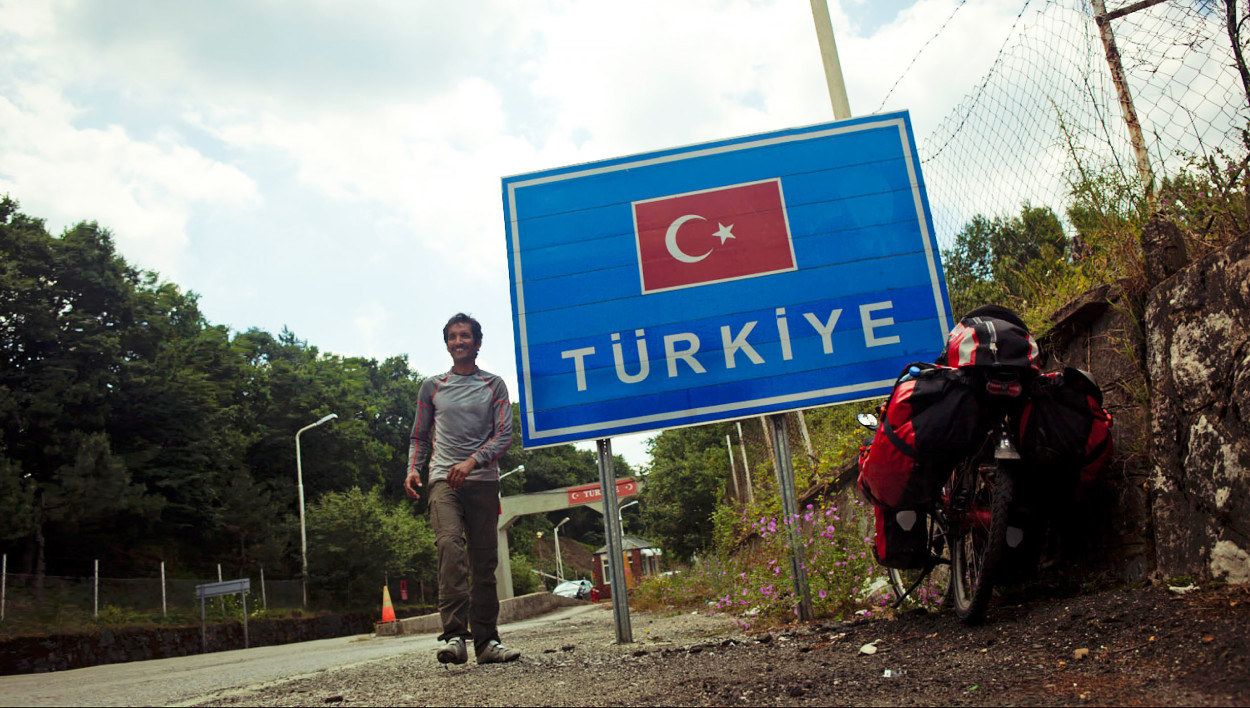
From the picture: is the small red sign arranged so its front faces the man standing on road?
yes

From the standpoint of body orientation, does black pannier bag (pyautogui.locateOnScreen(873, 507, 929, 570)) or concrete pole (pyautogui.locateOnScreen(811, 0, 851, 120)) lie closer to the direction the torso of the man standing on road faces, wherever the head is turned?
the black pannier bag

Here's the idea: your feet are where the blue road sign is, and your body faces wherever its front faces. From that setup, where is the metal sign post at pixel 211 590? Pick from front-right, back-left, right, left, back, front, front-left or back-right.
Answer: back-right

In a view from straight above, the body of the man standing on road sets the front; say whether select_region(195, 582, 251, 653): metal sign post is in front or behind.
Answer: behind

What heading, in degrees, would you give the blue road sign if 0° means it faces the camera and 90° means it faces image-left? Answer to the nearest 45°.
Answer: approximately 0°

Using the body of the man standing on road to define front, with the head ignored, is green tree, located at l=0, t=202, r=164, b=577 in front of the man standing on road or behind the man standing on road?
behind

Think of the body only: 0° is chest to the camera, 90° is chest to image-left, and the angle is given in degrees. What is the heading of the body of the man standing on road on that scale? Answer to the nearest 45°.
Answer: approximately 0°
